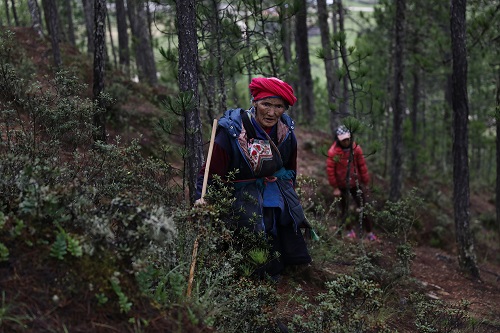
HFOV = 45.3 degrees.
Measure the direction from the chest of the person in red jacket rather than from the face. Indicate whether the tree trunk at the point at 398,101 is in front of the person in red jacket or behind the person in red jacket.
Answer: behind

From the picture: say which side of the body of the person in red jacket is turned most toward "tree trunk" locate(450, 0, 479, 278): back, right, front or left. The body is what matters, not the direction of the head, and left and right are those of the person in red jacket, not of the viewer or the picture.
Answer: left

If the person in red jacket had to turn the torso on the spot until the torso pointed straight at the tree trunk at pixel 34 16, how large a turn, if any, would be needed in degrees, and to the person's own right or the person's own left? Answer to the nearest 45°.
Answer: approximately 135° to the person's own right

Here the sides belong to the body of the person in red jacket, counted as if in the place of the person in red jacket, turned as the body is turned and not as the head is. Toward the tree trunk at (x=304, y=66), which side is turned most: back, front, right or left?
back

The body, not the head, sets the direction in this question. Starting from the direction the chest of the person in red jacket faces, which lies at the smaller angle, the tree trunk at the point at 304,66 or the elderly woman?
the elderly woman

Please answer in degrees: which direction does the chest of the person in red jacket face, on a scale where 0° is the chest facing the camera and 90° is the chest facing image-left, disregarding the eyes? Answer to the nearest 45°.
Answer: approximately 0°

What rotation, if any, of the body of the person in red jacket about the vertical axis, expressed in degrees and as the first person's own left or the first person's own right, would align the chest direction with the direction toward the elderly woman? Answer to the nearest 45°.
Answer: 0° — they already face them

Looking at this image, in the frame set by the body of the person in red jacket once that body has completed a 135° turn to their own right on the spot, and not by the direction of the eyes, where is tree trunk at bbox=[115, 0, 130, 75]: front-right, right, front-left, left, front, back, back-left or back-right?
front
